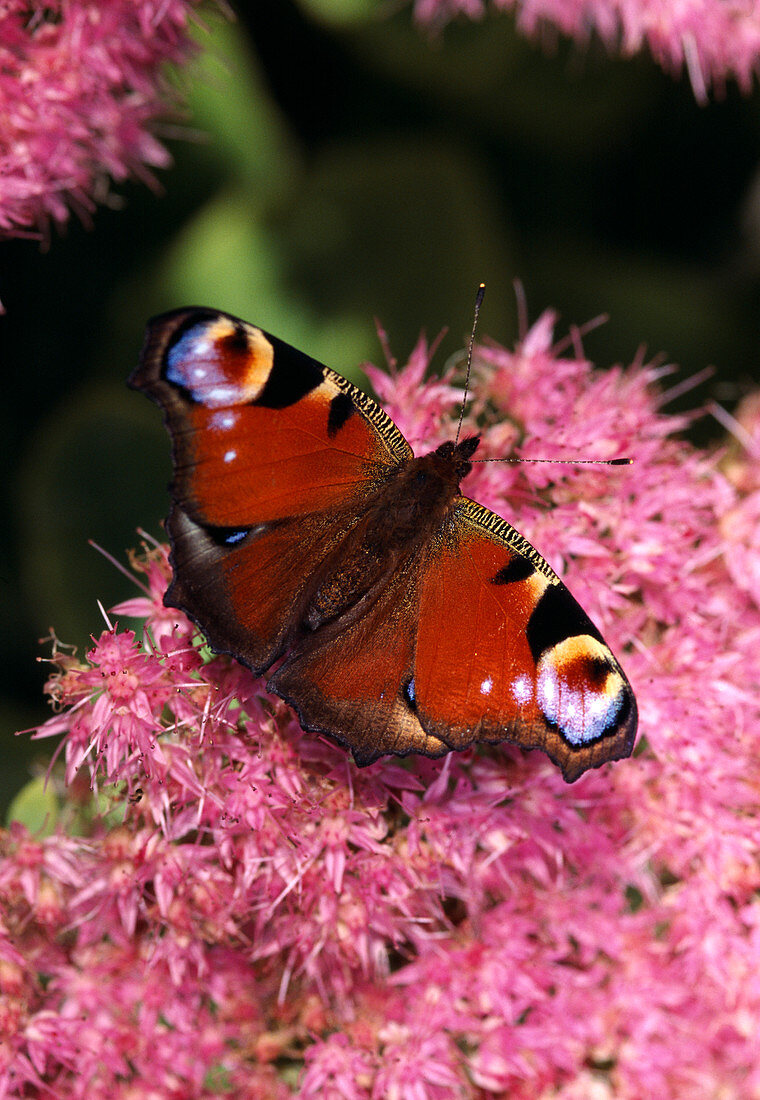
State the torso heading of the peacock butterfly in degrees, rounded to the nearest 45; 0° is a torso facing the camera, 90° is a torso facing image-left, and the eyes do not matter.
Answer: approximately 225°
